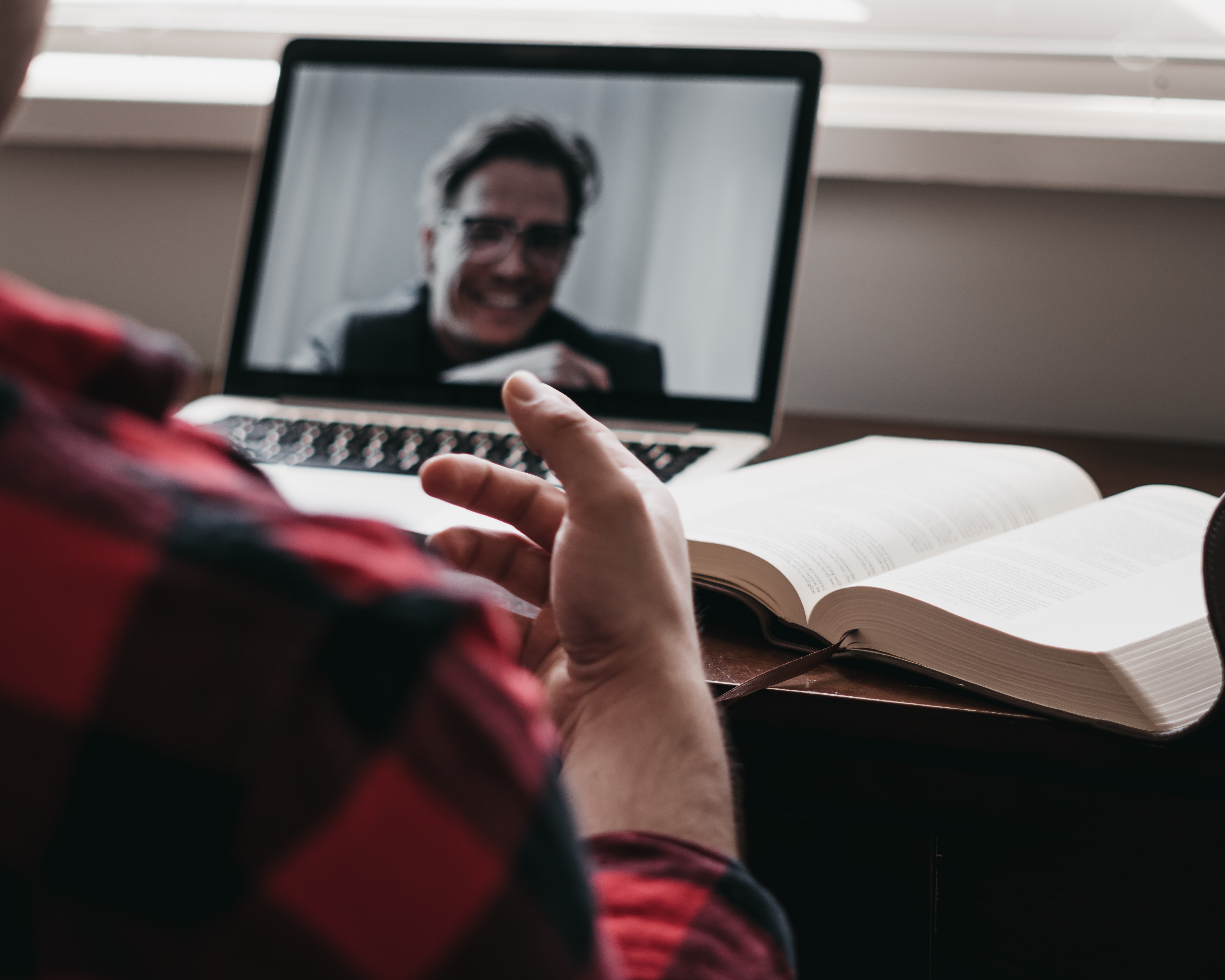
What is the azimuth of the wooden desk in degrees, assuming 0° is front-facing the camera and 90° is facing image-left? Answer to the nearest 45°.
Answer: approximately 0°

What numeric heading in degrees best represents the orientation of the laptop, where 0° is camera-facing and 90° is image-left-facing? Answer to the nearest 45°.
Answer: approximately 0°
